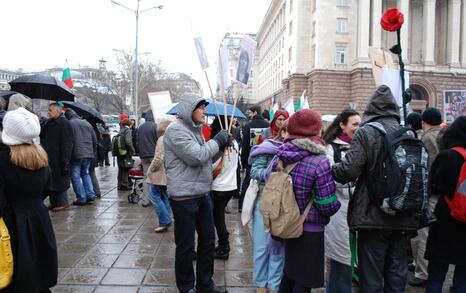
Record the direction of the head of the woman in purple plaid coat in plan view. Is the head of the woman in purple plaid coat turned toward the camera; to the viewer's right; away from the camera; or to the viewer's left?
away from the camera

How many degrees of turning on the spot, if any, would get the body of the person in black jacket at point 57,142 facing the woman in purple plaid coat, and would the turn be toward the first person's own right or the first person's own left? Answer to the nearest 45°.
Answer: approximately 45° to the first person's own left

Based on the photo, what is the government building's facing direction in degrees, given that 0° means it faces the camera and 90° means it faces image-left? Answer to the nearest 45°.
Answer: approximately 45°

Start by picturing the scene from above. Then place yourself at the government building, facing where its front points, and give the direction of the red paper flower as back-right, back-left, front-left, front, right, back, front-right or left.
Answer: front-left

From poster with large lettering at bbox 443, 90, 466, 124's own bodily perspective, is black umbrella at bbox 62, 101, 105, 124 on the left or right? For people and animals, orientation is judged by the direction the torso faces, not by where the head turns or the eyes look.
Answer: on its right

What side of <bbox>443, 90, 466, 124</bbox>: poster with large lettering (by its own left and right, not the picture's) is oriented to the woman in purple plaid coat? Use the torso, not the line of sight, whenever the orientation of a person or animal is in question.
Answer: front

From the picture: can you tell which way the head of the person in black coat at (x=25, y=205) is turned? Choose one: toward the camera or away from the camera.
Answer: away from the camera
